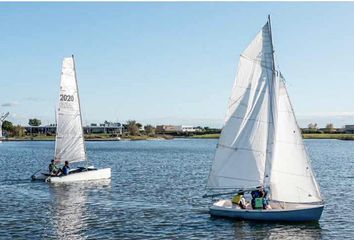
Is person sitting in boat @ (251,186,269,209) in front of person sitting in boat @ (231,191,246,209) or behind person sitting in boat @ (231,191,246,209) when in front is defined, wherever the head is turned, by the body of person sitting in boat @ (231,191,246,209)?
in front

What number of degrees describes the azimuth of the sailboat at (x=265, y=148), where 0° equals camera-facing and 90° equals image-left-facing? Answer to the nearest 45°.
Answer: approximately 270°

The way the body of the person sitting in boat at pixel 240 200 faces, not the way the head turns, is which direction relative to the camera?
to the viewer's right
